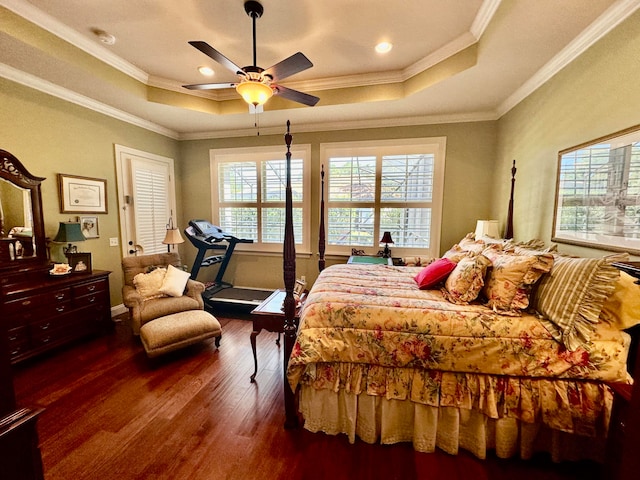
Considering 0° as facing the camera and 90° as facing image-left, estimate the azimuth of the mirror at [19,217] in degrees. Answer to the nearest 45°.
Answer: approximately 315°

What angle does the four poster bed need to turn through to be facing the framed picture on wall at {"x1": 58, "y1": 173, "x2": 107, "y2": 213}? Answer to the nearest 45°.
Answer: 0° — it already faces it

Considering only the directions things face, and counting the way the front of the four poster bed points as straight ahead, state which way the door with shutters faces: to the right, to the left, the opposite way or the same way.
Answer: the opposite way

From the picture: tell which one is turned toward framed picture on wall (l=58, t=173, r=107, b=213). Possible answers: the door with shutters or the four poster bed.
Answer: the four poster bed

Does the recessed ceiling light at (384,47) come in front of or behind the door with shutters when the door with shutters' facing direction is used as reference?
in front

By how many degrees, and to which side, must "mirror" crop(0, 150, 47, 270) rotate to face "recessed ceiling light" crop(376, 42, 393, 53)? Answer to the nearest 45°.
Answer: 0° — it already faces it

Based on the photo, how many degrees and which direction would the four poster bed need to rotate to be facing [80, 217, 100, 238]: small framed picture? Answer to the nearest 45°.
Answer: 0° — it already faces it

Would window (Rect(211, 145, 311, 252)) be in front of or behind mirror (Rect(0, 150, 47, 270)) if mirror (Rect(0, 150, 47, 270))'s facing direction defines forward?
in front

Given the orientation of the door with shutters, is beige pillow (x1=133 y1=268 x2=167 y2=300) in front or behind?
in front

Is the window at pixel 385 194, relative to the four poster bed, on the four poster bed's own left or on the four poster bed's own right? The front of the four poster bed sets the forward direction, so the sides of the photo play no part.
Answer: on the four poster bed's own right

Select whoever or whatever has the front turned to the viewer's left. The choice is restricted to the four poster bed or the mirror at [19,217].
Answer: the four poster bed

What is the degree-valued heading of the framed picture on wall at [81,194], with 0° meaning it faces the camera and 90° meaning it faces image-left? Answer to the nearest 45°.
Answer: approximately 315°

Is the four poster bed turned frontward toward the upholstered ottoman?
yes

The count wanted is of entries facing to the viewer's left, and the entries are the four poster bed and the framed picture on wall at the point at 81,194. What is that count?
1

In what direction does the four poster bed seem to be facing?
to the viewer's left
